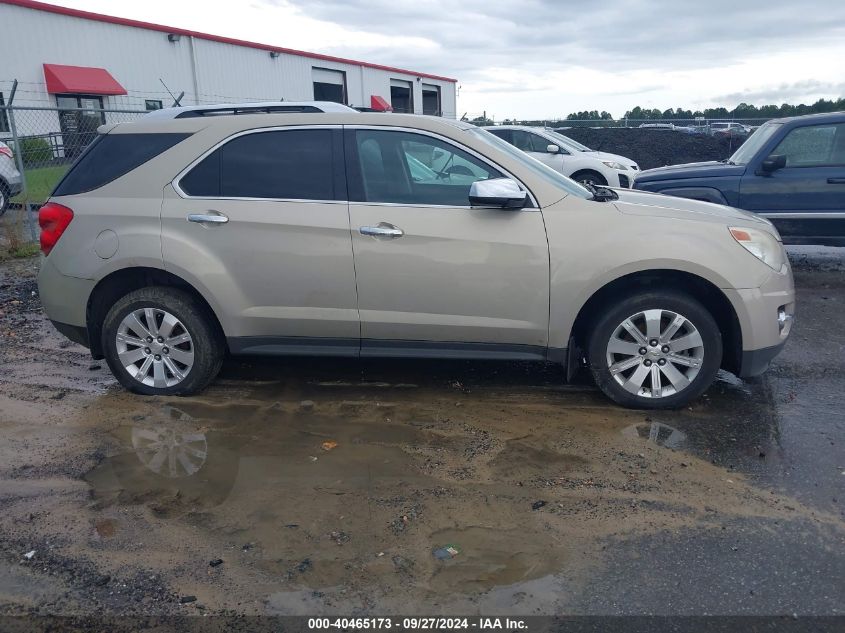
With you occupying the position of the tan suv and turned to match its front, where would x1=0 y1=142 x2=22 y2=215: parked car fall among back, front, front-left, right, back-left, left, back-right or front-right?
back-left

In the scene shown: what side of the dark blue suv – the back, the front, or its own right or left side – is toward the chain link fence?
front

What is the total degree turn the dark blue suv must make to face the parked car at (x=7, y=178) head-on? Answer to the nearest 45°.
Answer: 0° — it already faces it

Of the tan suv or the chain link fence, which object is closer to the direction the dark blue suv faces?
the chain link fence

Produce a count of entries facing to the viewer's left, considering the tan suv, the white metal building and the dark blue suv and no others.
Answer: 1

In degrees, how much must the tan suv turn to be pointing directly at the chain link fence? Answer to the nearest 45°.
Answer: approximately 135° to its left

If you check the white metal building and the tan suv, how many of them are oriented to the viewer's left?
0

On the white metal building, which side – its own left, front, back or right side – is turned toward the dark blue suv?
front

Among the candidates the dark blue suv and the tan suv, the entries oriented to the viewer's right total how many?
1

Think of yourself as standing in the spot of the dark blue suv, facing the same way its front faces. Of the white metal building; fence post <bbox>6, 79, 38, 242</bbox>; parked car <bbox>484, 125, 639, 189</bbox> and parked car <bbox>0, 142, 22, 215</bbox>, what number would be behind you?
0

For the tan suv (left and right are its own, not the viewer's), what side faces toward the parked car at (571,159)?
left

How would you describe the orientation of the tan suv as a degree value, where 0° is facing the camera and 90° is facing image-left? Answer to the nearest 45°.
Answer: approximately 270°

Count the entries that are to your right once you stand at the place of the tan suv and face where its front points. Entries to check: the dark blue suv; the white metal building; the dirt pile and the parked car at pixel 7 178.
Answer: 0

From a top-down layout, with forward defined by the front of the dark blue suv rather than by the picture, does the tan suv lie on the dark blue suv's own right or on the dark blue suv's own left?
on the dark blue suv's own left

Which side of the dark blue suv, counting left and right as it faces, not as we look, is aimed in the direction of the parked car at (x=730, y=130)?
right

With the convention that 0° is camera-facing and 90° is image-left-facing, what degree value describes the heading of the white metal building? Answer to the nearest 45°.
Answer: approximately 315°

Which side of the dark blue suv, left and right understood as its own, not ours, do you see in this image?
left

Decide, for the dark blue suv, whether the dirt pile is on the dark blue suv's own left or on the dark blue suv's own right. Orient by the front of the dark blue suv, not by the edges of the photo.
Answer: on the dark blue suv's own right
